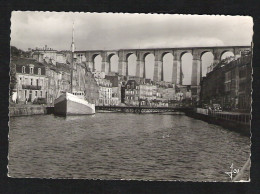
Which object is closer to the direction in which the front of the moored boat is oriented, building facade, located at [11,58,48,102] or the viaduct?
the building facade

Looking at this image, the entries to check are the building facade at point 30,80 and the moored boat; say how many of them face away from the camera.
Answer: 0

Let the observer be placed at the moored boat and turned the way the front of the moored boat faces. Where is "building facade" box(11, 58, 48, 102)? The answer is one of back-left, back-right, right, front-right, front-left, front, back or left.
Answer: front-right

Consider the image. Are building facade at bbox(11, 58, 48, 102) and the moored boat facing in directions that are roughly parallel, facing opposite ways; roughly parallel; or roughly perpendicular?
roughly perpendicular

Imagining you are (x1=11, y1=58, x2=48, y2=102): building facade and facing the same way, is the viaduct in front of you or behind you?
behind

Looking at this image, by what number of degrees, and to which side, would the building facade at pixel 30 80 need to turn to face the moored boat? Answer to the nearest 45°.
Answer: approximately 45° to its left

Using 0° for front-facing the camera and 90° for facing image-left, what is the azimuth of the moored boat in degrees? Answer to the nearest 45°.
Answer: approximately 45°

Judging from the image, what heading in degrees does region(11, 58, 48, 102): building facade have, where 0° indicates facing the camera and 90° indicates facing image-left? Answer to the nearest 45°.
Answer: approximately 315°
